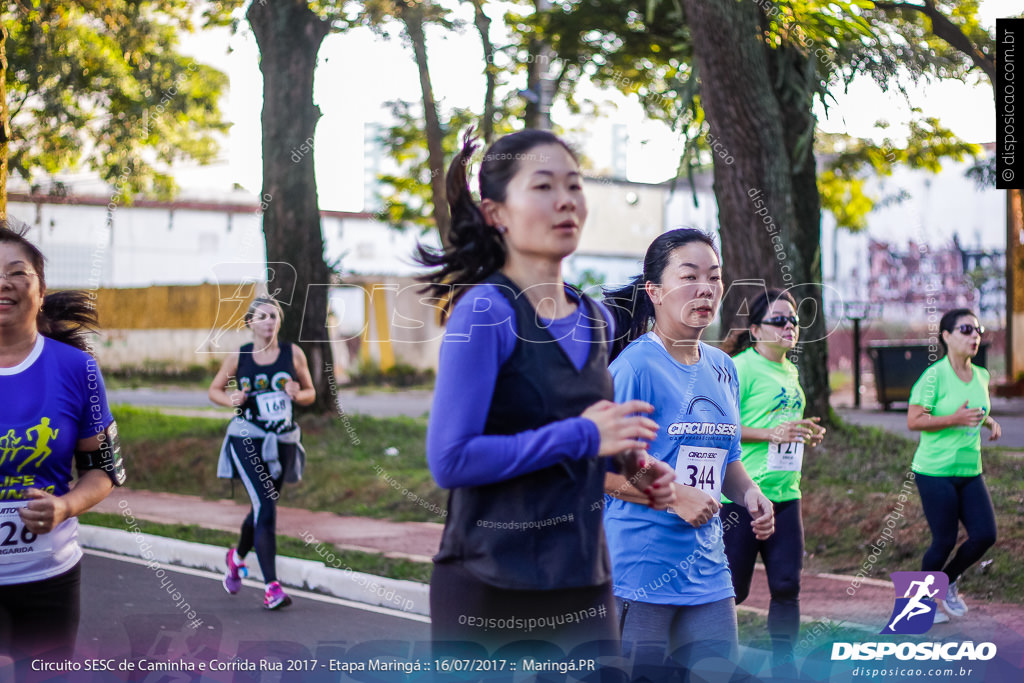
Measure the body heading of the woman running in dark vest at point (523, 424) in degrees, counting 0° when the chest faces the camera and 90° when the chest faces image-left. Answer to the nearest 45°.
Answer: approximately 315°

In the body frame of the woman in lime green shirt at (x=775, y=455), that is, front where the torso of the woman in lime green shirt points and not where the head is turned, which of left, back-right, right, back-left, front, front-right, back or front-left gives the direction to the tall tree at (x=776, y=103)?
back-left

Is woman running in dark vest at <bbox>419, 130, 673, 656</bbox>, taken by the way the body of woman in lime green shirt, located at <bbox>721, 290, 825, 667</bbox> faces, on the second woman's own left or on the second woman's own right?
on the second woman's own right

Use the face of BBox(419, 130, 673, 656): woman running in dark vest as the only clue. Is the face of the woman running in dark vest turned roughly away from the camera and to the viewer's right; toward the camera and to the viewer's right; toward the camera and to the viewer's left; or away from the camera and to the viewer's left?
toward the camera and to the viewer's right

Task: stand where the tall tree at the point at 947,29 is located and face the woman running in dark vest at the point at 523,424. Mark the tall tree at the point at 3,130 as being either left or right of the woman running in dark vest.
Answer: right

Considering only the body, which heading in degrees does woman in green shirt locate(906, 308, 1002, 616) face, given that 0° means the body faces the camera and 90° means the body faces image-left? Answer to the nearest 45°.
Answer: approximately 315°

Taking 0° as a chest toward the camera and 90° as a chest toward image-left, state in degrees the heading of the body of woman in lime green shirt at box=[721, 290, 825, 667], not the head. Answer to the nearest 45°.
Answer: approximately 315°

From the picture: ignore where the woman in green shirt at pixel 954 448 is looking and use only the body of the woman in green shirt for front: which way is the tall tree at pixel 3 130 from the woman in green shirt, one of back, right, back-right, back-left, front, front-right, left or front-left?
back-right

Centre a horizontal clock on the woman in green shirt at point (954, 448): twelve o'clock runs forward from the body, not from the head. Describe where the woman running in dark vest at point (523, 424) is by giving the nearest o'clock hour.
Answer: The woman running in dark vest is roughly at 2 o'clock from the woman in green shirt.

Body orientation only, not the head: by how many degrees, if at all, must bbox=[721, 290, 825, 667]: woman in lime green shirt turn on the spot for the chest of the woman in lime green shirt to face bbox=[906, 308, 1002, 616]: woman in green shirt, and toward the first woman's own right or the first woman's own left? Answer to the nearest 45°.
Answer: approximately 90° to the first woman's own left

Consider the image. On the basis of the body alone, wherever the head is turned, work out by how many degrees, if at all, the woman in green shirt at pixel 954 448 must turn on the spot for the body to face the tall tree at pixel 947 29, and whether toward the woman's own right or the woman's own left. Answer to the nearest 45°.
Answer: approximately 135° to the woman's own left

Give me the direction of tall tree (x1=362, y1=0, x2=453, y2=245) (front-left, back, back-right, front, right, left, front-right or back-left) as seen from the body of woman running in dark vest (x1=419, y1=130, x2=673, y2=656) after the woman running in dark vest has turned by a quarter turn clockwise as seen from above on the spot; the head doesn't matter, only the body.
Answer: back-right
